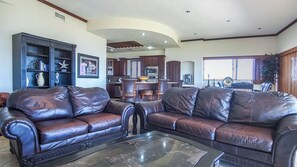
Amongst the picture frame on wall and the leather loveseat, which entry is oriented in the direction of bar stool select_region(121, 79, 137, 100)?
the picture frame on wall

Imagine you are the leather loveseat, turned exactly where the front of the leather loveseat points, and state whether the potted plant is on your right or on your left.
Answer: on your left

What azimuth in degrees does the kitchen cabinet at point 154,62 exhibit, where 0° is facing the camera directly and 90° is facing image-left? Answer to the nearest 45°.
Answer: approximately 0°

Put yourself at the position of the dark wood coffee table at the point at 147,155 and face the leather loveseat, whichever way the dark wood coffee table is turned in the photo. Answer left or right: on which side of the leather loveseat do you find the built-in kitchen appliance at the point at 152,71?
right

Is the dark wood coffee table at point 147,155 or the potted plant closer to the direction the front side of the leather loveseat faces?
the dark wood coffee table

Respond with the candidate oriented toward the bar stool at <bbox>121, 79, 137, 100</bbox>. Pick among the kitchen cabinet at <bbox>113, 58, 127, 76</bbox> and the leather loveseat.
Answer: the kitchen cabinet

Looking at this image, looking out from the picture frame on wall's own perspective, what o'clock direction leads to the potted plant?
The potted plant is roughly at 11 o'clock from the picture frame on wall.

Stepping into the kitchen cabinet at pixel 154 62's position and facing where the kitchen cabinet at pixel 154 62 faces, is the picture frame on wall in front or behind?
in front

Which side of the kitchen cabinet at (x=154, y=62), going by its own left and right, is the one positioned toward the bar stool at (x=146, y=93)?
front

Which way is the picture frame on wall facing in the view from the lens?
facing the viewer and to the right of the viewer

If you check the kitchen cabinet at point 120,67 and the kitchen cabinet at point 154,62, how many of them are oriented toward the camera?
2

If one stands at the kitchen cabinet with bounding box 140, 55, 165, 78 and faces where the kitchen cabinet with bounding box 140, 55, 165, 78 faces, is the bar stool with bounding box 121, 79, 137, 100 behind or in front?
in front

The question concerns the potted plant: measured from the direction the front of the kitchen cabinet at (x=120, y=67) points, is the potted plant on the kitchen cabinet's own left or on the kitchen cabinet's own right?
on the kitchen cabinet's own left

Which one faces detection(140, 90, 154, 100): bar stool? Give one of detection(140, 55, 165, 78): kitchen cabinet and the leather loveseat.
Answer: the kitchen cabinet
